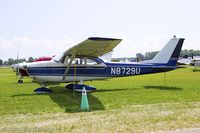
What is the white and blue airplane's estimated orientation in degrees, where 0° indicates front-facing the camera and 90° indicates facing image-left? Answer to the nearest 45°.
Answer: approximately 90°
